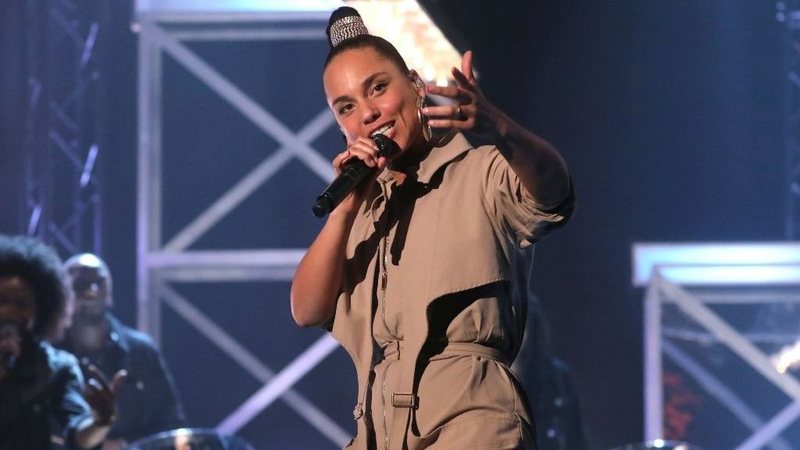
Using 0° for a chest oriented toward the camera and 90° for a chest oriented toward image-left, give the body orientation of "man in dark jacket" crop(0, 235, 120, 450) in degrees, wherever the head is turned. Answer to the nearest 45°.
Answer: approximately 0°

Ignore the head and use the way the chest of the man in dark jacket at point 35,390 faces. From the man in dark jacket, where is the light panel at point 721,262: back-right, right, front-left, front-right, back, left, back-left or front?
left

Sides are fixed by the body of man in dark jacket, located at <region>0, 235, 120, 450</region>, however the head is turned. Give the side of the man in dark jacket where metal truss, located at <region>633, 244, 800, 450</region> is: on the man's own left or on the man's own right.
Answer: on the man's own left

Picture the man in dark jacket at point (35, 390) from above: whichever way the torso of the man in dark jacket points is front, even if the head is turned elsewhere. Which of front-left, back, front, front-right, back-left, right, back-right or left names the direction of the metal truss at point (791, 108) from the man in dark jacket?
left
